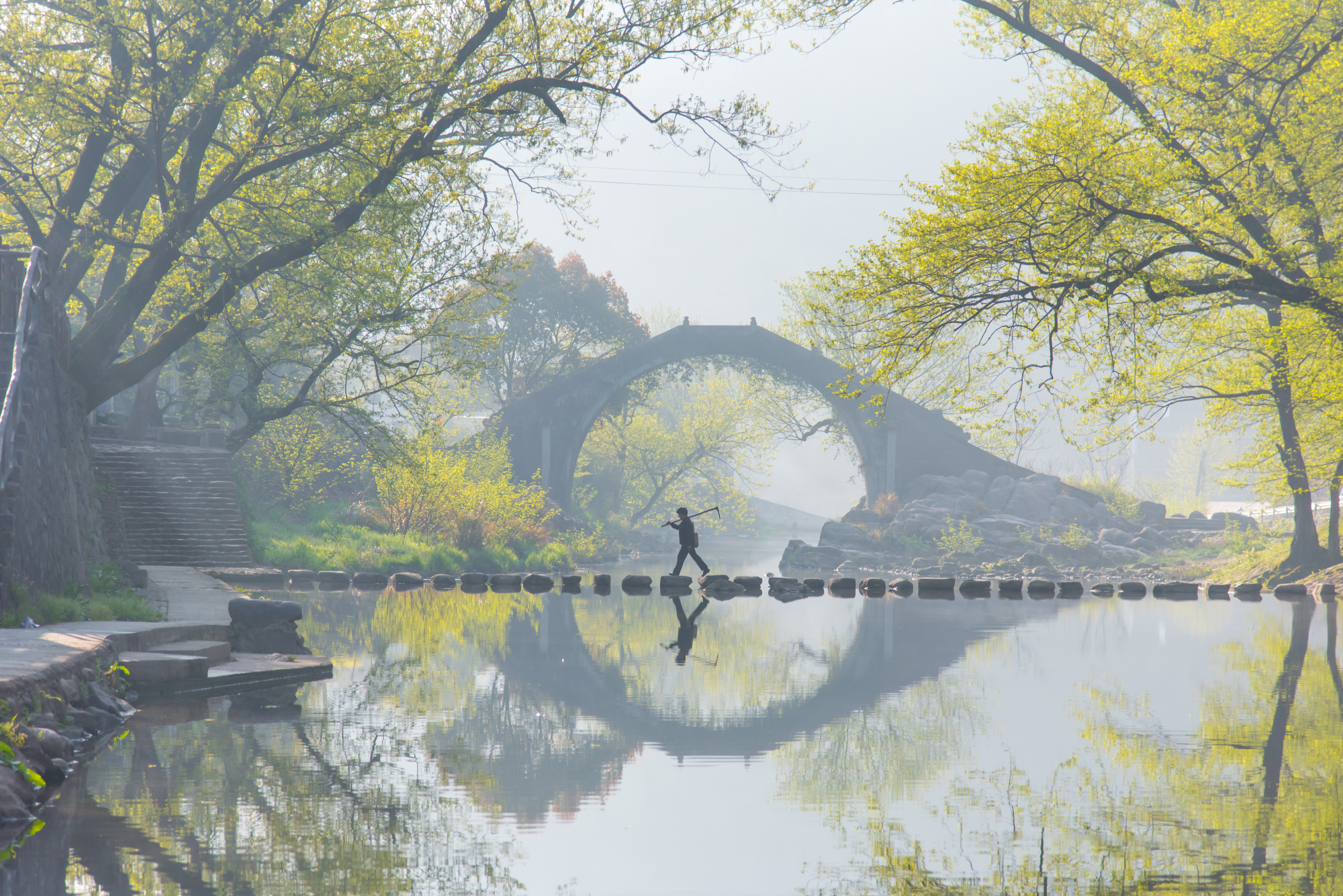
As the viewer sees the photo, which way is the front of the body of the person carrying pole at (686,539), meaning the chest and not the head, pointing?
to the viewer's left

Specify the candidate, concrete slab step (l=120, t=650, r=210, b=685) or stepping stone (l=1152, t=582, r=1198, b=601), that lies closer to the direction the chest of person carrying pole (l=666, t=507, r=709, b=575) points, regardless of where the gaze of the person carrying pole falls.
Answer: the concrete slab step

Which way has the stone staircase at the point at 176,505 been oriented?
toward the camera

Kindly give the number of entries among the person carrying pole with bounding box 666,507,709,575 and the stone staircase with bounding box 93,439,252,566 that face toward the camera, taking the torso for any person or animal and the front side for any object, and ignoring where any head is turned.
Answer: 1

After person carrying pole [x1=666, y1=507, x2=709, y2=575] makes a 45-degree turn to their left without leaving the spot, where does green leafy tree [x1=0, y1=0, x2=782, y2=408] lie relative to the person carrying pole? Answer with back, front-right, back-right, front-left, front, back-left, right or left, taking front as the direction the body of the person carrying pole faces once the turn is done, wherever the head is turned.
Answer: front

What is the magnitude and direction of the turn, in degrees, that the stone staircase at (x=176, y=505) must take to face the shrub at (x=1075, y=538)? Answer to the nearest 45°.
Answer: approximately 90° to its left

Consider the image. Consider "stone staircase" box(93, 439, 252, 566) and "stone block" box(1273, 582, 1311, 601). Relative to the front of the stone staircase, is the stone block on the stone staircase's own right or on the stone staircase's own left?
on the stone staircase's own left
